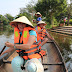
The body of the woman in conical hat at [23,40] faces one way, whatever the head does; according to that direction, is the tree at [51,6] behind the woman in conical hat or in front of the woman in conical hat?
behind

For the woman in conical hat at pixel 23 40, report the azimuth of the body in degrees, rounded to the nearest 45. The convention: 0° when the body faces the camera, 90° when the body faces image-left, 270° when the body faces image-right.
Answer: approximately 45°
